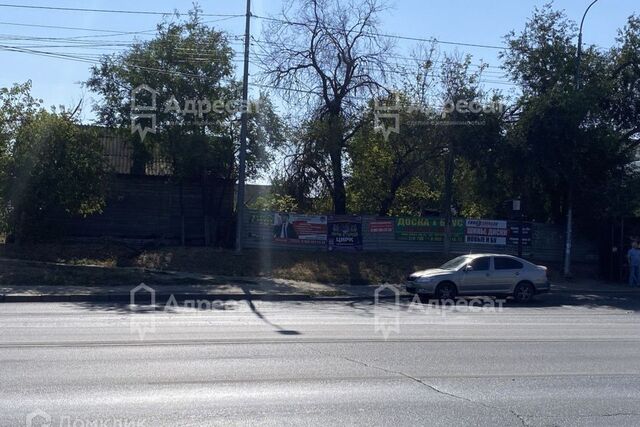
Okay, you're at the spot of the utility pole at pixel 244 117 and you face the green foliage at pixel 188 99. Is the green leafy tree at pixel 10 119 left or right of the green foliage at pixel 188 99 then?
left

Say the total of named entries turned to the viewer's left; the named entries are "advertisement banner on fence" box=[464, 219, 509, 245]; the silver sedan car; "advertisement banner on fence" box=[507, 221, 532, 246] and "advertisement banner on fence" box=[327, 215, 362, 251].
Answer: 1

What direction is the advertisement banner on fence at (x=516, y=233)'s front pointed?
toward the camera

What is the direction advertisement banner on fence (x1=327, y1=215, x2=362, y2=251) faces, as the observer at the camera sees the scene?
facing the viewer

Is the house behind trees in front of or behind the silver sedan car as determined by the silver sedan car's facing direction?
in front

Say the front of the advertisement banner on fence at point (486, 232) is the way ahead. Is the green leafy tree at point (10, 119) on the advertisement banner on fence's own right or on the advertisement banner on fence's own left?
on the advertisement banner on fence's own right

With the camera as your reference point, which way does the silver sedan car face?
facing to the left of the viewer

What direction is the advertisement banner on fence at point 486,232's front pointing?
toward the camera

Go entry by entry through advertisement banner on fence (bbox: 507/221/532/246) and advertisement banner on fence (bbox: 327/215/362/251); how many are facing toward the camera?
2

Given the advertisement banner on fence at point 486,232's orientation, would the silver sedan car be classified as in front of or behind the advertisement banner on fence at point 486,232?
in front

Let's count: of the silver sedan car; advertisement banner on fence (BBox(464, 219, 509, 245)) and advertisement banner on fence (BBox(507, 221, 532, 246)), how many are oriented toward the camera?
2

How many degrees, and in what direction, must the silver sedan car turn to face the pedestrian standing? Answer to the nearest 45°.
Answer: approximately 135° to its right

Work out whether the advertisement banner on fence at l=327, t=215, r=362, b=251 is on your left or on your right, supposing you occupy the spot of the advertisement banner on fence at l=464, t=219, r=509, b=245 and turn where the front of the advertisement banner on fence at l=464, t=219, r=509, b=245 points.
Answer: on your right

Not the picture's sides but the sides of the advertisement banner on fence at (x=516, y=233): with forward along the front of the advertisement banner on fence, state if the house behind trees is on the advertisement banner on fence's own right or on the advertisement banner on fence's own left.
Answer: on the advertisement banner on fence's own right

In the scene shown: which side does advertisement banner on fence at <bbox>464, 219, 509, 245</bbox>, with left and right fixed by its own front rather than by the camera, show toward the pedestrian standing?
left
